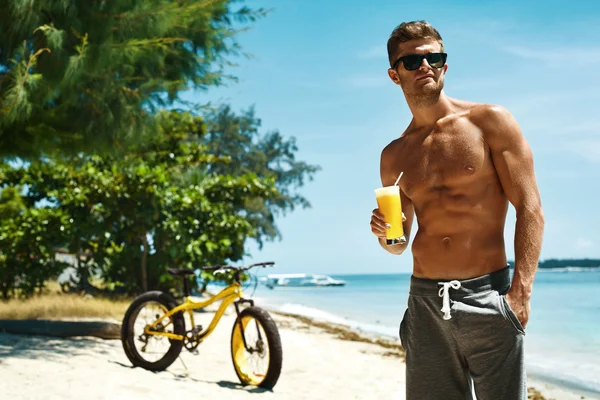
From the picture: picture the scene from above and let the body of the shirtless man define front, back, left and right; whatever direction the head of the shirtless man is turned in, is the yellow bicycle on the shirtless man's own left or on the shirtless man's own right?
on the shirtless man's own right

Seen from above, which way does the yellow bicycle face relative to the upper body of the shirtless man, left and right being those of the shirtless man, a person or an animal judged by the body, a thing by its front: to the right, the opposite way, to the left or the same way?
to the left

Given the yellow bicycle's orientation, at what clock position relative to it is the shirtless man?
The shirtless man is roughly at 1 o'clock from the yellow bicycle.

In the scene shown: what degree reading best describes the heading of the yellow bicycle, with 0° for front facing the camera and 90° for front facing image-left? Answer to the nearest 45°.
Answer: approximately 315°
